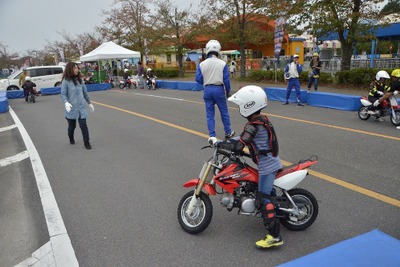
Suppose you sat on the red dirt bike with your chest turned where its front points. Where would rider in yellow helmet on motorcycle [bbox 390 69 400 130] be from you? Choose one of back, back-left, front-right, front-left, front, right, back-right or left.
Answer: back-right

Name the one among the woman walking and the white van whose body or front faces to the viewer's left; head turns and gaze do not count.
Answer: the white van

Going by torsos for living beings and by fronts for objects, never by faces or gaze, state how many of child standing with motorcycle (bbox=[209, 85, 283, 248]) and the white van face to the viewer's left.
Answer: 2

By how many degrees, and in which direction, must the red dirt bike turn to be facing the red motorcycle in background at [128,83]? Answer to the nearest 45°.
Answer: approximately 45° to its right

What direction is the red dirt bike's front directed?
to the viewer's left

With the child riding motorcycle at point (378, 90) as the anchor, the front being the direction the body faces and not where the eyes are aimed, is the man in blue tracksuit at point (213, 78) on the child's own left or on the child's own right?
on the child's own right

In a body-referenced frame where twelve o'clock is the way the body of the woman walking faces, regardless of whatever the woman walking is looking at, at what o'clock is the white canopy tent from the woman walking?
The white canopy tent is roughly at 8 o'clock from the woman walking.

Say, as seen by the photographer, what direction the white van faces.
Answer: facing to the left of the viewer

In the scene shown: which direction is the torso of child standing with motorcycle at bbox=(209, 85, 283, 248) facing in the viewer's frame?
to the viewer's left

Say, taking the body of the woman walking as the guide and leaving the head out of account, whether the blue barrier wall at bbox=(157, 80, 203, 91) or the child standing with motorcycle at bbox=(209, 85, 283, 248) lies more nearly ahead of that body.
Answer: the child standing with motorcycle

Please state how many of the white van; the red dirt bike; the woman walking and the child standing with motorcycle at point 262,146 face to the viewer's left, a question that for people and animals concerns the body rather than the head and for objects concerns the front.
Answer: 3
